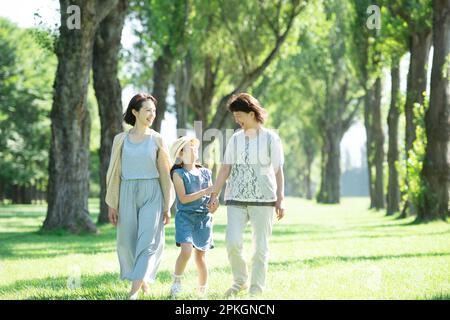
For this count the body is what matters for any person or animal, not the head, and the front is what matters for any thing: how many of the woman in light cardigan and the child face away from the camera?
0

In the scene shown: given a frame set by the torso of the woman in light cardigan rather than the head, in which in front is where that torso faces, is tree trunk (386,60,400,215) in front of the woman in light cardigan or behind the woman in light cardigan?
behind

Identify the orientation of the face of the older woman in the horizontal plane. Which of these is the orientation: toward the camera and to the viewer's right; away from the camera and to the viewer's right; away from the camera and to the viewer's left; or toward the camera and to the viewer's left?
toward the camera and to the viewer's left

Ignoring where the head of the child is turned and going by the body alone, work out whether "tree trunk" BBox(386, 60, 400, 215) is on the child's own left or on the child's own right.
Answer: on the child's own left

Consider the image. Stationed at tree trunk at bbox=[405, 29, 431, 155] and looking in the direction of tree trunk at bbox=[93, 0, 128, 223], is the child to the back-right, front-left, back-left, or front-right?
front-left

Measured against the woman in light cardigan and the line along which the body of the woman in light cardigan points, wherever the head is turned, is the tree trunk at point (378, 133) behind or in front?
behind

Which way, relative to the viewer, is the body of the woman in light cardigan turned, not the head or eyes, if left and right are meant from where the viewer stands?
facing the viewer

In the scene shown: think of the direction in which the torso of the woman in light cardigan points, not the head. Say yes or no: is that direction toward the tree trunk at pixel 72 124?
no

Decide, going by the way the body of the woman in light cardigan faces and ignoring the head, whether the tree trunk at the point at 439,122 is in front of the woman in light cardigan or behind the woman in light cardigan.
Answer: behind

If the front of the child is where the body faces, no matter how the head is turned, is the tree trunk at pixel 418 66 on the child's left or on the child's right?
on the child's left

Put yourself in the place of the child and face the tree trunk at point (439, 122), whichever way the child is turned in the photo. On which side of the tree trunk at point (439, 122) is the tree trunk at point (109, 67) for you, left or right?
left

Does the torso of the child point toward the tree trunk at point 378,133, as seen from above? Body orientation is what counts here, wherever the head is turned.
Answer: no

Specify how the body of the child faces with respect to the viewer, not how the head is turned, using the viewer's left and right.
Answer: facing the viewer and to the right of the viewer

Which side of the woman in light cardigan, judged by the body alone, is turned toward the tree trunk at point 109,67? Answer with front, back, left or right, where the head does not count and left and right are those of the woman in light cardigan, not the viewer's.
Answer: back

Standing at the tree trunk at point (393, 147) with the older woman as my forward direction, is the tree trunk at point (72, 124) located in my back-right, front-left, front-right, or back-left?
front-right

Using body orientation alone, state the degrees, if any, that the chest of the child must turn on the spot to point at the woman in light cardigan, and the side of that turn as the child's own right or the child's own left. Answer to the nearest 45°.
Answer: approximately 90° to the child's own right
